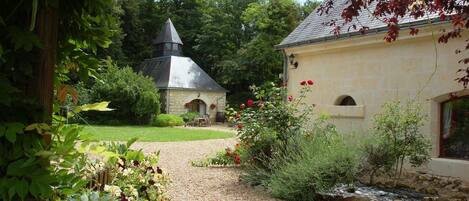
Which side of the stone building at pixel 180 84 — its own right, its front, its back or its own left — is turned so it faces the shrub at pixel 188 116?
front

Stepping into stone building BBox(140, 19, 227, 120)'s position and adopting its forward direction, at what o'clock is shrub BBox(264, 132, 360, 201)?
The shrub is roughly at 12 o'clock from the stone building.

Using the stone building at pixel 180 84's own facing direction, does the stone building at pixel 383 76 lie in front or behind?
in front

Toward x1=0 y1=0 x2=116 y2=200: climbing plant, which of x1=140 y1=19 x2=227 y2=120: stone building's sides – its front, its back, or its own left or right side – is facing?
front

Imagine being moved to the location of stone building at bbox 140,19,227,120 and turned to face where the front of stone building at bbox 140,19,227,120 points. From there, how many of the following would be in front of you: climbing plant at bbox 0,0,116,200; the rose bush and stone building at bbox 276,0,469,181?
3

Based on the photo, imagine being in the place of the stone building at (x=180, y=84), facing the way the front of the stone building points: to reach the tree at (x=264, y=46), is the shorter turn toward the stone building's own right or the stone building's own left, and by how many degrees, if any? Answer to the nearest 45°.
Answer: approximately 90° to the stone building's own left

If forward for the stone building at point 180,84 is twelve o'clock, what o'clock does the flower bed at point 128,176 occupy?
The flower bed is roughly at 12 o'clock from the stone building.

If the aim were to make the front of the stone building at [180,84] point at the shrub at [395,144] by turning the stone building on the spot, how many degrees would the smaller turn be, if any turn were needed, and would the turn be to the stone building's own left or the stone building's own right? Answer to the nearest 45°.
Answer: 0° — it already faces it

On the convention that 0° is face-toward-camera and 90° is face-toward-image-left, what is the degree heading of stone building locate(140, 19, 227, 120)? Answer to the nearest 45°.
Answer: approximately 0°
